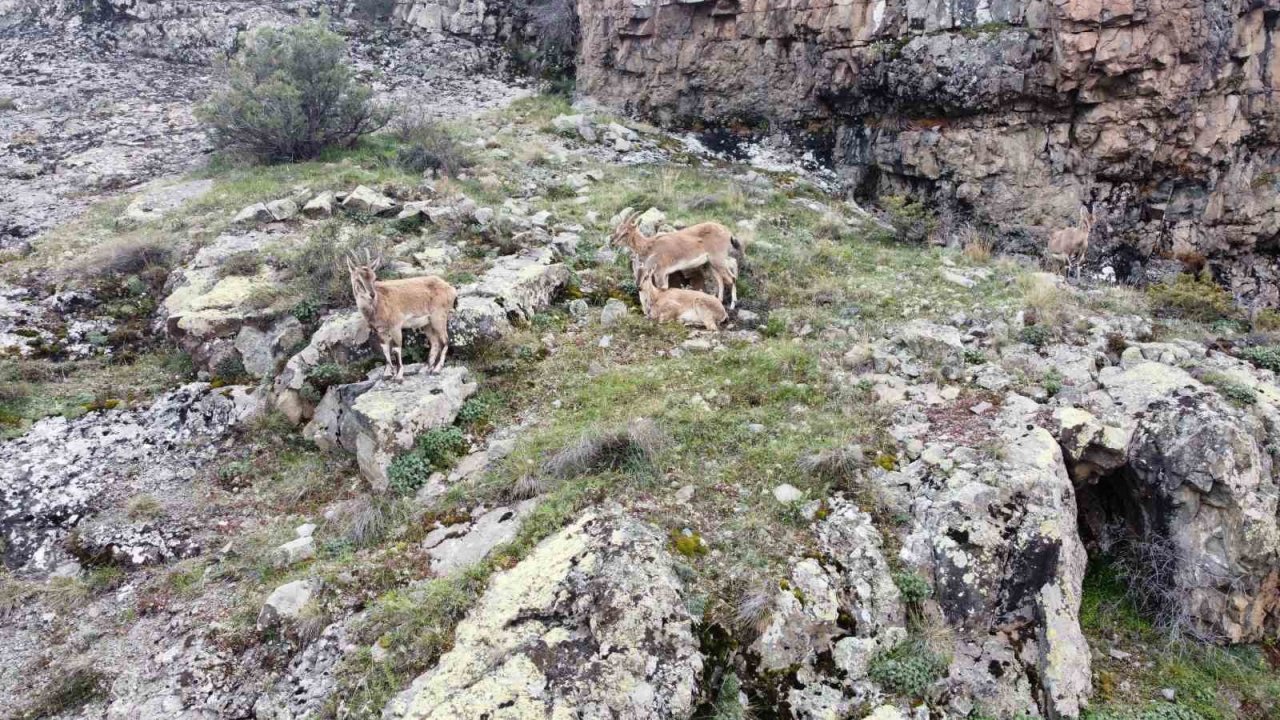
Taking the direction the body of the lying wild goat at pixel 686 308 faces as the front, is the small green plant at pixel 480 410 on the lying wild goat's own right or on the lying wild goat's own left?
on the lying wild goat's own left

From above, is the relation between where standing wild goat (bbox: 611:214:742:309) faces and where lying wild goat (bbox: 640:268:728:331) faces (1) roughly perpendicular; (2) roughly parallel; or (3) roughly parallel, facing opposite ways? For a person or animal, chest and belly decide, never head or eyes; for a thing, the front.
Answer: roughly parallel

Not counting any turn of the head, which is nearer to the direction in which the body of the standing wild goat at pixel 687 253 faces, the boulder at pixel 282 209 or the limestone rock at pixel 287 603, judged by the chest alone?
the boulder

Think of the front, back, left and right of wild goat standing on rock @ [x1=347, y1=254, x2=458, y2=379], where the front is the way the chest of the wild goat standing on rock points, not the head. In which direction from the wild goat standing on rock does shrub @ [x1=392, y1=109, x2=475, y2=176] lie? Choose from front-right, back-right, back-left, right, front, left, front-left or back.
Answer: back-right

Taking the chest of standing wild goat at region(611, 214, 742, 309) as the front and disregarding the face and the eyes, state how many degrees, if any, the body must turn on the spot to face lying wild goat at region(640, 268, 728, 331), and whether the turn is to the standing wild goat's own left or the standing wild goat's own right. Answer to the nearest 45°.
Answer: approximately 90° to the standing wild goat's own left

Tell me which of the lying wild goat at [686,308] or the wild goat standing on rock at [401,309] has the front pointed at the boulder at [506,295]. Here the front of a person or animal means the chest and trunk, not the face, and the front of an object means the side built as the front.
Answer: the lying wild goat at [686,308]

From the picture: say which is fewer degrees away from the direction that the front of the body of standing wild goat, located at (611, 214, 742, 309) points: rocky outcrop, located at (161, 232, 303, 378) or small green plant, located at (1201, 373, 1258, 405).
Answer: the rocky outcrop

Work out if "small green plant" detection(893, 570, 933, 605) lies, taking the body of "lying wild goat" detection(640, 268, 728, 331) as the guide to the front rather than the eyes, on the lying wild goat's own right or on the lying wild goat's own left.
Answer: on the lying wild goat's own left

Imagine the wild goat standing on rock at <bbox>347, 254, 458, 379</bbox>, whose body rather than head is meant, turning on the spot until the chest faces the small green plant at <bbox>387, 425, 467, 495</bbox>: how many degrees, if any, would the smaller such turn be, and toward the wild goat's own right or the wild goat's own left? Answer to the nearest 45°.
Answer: approximately 45° to the wild goat's own left

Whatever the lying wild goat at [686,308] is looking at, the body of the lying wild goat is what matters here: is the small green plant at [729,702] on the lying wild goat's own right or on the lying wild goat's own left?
on the lying wild goat's own left

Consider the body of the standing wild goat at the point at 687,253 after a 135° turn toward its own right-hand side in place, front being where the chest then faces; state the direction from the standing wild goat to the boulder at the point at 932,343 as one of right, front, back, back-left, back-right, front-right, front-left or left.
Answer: right

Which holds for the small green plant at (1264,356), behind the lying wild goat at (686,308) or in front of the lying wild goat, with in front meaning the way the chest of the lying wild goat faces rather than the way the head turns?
behind

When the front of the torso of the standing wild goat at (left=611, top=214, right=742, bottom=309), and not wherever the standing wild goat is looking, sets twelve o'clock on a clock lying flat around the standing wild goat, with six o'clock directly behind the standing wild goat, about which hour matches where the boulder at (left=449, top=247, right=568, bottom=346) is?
The boulder is roughly at 11 o'clock from the standing wild goat.

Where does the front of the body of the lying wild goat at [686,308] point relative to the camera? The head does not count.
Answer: to the viewer's left

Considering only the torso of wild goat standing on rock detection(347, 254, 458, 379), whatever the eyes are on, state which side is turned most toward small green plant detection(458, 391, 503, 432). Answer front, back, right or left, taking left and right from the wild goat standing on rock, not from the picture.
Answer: left

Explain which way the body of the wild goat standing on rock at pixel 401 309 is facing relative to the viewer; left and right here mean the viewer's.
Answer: facing the viewer and to the left of the viewer

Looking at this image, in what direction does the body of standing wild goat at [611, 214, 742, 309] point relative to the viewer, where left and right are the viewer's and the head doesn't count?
facing to the left of the viewer

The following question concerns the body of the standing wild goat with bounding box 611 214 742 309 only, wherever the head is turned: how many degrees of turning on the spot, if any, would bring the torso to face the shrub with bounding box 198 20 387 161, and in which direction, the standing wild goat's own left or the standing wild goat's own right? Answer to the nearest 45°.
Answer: approximately 45° to the standing wild goat's own right
